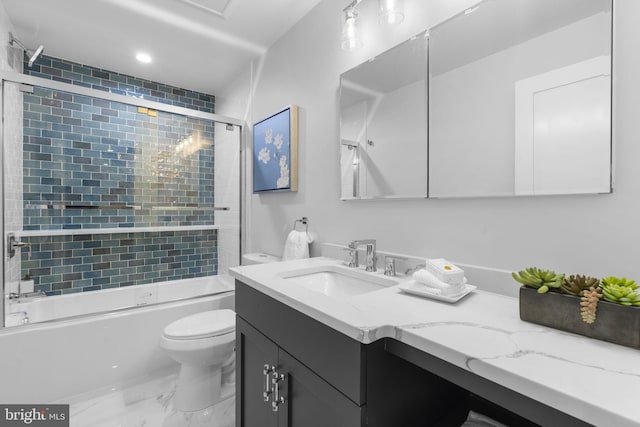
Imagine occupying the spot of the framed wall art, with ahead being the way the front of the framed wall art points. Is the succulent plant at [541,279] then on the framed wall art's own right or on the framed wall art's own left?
on the framed wall art's own left

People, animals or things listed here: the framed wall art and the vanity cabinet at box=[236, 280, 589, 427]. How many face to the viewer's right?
0

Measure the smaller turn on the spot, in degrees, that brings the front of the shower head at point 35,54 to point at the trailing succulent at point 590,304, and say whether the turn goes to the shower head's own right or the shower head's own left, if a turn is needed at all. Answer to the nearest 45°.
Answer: approximately 90° to the shower head's own right

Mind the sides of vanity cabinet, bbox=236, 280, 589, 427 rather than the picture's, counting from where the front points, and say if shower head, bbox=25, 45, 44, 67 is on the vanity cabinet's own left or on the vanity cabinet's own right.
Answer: on the vanity cabinet's own right

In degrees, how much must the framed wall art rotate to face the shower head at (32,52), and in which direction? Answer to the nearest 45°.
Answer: approximately 45° to its right

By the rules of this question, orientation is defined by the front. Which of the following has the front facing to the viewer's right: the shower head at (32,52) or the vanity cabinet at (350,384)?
the shower head

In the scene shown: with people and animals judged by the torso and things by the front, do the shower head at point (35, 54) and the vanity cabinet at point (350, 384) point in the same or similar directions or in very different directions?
very different directions

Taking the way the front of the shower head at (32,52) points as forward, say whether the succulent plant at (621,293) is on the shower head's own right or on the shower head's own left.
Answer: on the shower head's own right

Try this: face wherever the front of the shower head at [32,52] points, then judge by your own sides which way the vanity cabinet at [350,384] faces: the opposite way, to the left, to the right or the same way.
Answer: the opposite way

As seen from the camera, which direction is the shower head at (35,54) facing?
to the viewer's right

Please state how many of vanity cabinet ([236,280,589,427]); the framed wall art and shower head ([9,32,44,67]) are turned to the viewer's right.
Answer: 1
